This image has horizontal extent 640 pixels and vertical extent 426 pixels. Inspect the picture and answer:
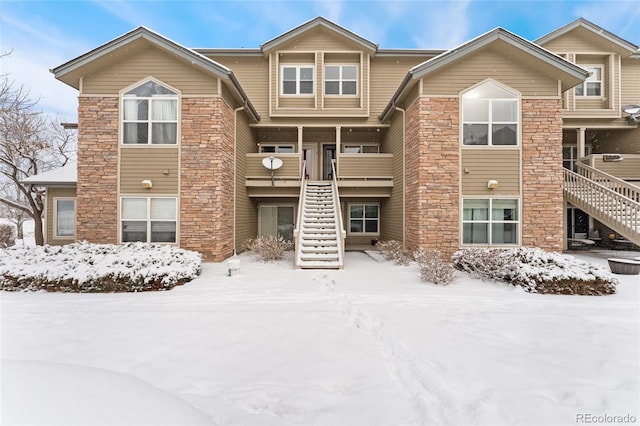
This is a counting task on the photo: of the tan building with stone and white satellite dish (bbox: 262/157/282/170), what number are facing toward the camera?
2

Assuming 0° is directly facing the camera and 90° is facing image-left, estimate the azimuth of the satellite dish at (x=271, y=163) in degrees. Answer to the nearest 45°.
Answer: approximately 0°

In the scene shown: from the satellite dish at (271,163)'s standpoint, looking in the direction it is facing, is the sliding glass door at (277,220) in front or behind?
behind

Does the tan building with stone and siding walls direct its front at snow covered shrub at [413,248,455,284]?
yes

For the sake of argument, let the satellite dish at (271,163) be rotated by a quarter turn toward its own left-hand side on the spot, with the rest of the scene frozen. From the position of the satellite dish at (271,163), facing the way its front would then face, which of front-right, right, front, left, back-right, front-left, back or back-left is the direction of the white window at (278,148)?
left

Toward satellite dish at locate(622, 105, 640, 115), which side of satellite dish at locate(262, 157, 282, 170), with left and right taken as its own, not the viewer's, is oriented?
left

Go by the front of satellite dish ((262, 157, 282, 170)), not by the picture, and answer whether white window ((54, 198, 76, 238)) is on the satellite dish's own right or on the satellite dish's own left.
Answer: on the satellite dish's own right

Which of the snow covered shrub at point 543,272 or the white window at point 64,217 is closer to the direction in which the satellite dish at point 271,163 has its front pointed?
the snow covered shrub

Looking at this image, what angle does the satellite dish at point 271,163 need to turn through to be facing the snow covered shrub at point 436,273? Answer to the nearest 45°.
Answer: approximately 45° to its left
